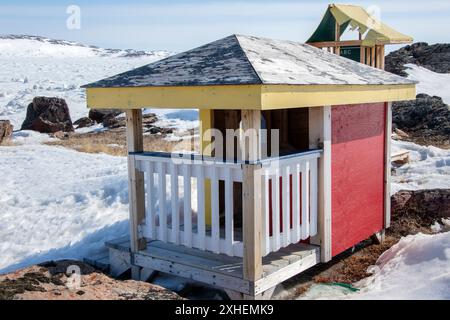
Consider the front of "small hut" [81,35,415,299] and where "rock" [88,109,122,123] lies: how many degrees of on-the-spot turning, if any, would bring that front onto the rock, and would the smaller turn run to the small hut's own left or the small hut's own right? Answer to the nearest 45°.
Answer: approximately 135° to the small hut's own right

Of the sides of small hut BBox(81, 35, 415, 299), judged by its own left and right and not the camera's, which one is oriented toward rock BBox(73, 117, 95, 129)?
right

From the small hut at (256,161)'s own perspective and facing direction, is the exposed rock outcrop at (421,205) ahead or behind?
behind

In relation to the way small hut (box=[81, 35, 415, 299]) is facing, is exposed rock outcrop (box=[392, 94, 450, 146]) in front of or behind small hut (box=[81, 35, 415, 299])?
behind

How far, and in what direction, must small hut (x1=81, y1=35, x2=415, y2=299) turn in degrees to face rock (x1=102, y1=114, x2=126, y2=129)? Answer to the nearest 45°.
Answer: approximately 135° to its right

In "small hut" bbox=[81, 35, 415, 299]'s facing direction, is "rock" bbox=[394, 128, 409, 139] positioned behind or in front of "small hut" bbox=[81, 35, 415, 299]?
behind

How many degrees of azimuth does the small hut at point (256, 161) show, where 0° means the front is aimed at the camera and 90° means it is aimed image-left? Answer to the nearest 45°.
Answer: approximately 45°

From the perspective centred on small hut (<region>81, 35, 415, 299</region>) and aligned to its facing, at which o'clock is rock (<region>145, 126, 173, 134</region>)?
The rock is roughly at 4 o'clock from the small hut.

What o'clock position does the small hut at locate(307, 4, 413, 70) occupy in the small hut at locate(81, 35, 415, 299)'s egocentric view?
the small hut at locate(307, 4, 413, 70) is roughly at 5 o'clock from the small hut at locate(81, 35, 415, 299).
